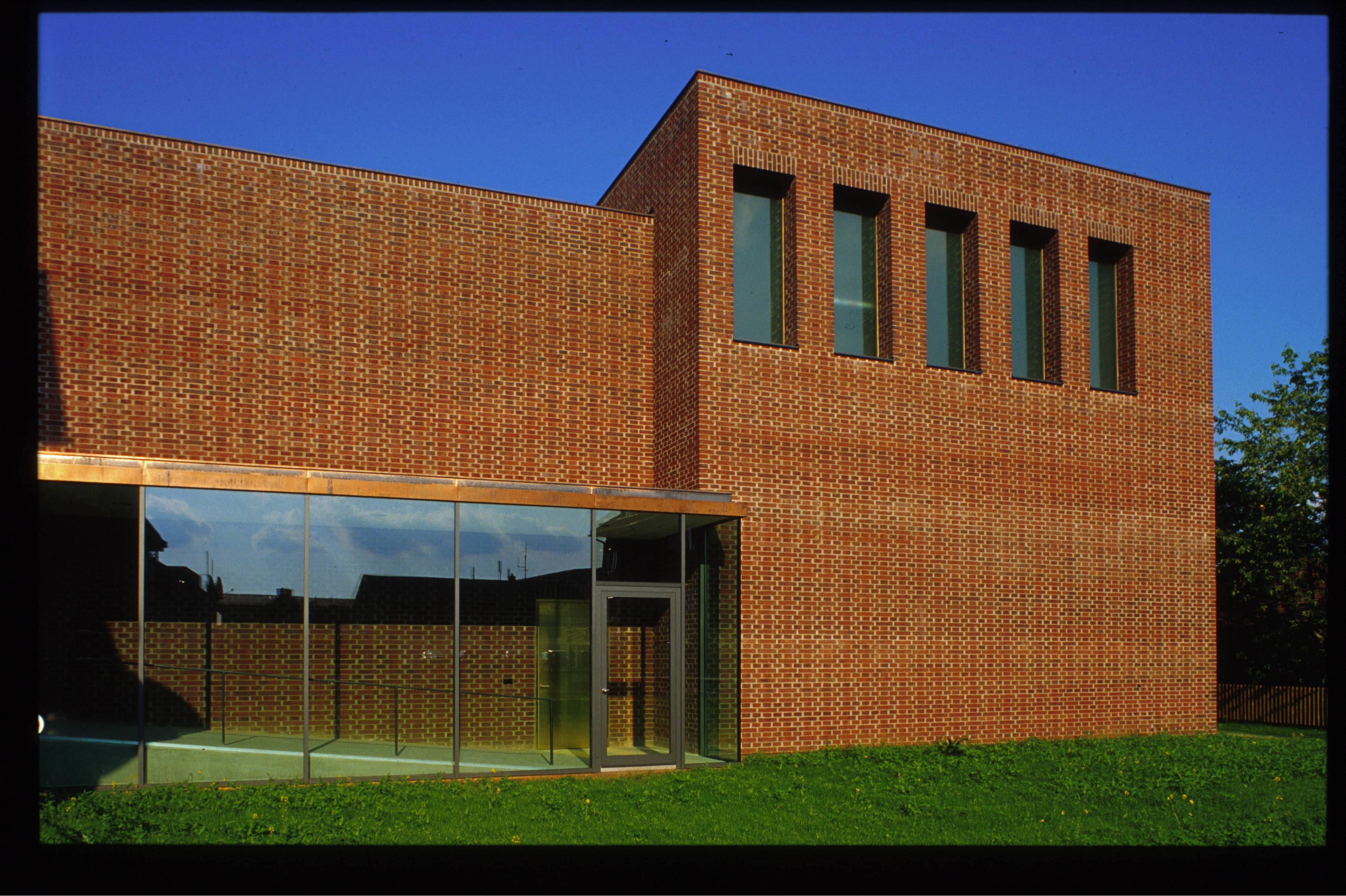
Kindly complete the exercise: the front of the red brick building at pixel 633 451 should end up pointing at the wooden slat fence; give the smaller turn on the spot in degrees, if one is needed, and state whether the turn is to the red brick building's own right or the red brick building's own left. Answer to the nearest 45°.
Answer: approximately 90° to the red brick building's own left

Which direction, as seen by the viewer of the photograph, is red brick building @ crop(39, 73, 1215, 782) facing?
facing the viewer and to the right of the viewer

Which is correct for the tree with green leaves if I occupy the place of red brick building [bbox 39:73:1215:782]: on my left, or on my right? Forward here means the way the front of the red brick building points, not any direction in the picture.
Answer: on my left
